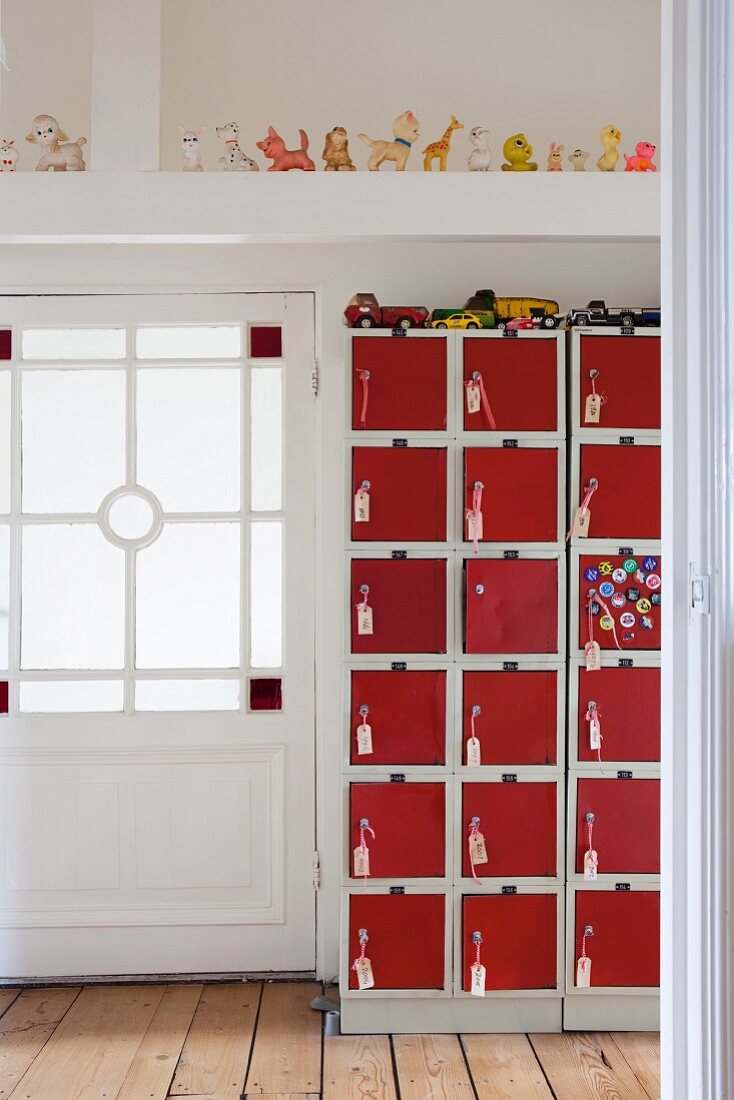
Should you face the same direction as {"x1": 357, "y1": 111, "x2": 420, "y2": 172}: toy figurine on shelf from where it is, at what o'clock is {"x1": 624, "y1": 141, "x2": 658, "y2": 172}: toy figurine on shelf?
{"x1": 624, "y1": 141, "x2": 658, "y2": 172}: toy figurine on shelf is roughly at 12 o'clock from {"x1": 357, "y1": 111, "x2": 420, "y2": 172}: toy figurine on shelf.

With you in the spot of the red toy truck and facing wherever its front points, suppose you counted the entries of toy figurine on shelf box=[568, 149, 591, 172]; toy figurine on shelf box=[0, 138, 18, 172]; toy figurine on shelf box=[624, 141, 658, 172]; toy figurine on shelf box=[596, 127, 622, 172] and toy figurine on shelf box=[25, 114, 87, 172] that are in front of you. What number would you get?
2

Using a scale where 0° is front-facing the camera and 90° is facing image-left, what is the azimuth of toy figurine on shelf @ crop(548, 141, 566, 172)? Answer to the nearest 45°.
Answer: approximately 0°

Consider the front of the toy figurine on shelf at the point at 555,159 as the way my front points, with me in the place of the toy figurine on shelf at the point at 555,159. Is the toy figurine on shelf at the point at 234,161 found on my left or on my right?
on my right

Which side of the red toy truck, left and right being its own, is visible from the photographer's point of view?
left

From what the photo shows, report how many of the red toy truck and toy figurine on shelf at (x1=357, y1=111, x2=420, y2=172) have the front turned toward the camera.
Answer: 0

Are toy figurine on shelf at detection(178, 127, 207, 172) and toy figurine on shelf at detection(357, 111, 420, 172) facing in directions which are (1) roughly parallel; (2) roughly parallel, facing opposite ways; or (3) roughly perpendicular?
roughly perpendicular

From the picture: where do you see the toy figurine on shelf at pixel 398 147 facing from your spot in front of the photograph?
facing to the right of the viewer
